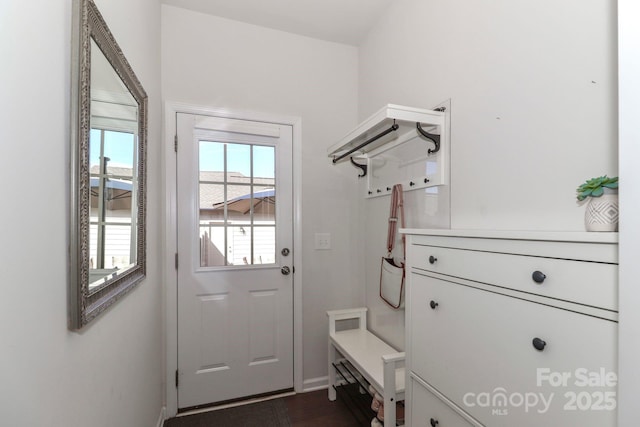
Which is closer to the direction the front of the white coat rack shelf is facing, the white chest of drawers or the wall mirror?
the wall mirror

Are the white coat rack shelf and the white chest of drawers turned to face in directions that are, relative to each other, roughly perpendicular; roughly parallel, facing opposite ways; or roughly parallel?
roughly parallel

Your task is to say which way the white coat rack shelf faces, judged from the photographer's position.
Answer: facing the viewer and to the left of the viewer

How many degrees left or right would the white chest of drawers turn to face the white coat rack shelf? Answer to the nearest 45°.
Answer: approximately 90° to its right

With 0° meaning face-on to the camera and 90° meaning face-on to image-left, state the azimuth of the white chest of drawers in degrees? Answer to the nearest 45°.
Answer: approximately 45°

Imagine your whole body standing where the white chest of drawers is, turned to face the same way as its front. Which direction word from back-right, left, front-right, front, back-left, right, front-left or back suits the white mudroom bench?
right

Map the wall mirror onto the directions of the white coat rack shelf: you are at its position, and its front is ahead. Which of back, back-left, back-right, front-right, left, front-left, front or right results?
front

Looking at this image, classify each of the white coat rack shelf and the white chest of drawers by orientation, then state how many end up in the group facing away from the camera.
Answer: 0
